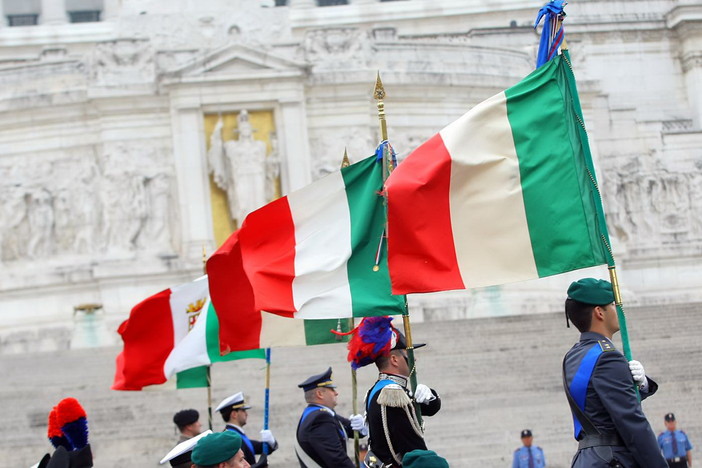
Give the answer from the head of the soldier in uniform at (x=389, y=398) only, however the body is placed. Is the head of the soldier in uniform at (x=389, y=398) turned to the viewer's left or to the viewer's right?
to the viewer's right

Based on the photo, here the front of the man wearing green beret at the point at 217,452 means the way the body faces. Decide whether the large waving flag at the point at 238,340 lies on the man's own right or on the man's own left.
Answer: on the man's own left

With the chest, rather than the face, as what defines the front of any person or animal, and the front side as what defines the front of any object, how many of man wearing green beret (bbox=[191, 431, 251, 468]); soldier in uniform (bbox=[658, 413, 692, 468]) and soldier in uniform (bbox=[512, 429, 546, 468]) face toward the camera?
2

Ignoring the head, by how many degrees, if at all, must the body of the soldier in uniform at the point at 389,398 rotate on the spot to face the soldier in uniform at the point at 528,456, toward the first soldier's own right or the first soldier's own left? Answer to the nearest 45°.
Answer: approximately 90° to the first soldier's own left

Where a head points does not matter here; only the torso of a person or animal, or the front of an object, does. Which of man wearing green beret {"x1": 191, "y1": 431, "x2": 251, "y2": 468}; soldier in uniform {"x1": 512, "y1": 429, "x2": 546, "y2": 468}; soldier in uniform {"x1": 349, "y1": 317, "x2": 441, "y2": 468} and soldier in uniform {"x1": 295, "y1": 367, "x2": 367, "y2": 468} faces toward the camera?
soldier in uniform {"x1": 512, "y1": 429, "x2": 546, "y2": 468}

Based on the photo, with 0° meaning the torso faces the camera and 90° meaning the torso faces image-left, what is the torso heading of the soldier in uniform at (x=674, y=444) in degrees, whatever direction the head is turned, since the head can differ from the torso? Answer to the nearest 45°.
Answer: approximately 0°

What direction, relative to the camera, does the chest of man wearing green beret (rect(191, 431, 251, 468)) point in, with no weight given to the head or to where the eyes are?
to the viewer's right
